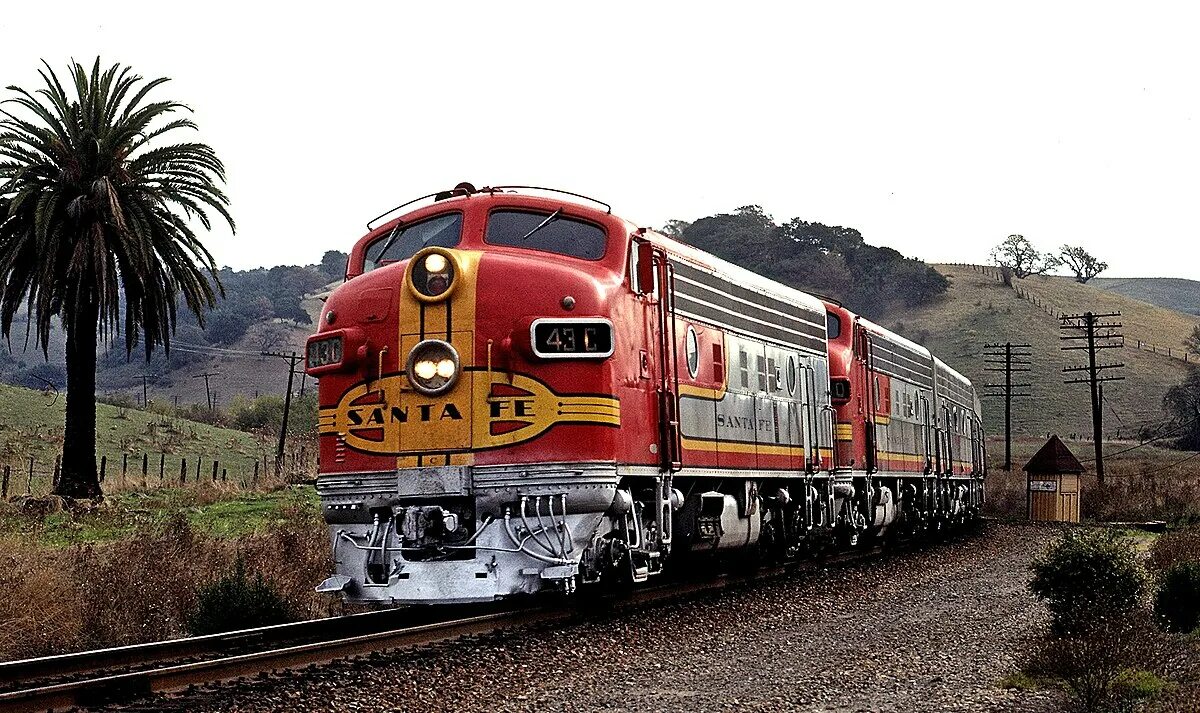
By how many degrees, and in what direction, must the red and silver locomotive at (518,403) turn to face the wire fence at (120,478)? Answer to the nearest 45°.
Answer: approximately 90° to its right

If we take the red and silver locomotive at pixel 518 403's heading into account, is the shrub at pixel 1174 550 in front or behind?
behind

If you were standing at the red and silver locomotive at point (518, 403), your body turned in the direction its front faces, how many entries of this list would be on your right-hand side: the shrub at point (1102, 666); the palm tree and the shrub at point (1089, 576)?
1

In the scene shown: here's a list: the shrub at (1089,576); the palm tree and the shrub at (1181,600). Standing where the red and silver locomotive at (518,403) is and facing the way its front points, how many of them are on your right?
1

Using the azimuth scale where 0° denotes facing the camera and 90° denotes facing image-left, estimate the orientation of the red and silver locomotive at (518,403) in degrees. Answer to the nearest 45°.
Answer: approximately 45°

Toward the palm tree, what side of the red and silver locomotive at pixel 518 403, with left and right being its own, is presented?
right

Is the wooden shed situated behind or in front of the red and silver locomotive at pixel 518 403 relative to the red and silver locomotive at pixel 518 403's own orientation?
behind

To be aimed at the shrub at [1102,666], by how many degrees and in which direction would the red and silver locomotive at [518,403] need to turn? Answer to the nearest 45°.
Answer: approximately 90° to its left

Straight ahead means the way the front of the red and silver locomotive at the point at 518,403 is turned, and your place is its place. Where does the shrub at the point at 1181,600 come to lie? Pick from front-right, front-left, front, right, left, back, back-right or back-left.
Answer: front-left
